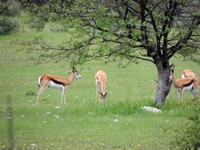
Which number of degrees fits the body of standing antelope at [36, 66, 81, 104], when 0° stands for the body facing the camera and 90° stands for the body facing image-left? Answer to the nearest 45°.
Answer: approximately 270°

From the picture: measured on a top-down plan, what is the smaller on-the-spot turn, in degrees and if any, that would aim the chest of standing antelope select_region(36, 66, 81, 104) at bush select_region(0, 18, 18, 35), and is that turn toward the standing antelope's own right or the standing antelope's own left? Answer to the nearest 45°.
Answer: approximately 90° to the standing antelope's own left

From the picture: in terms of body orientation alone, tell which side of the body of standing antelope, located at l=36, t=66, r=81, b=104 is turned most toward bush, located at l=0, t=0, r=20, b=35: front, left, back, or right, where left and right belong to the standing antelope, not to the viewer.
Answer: left

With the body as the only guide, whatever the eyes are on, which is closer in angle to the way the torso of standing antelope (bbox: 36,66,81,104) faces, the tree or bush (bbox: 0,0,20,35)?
the tree
